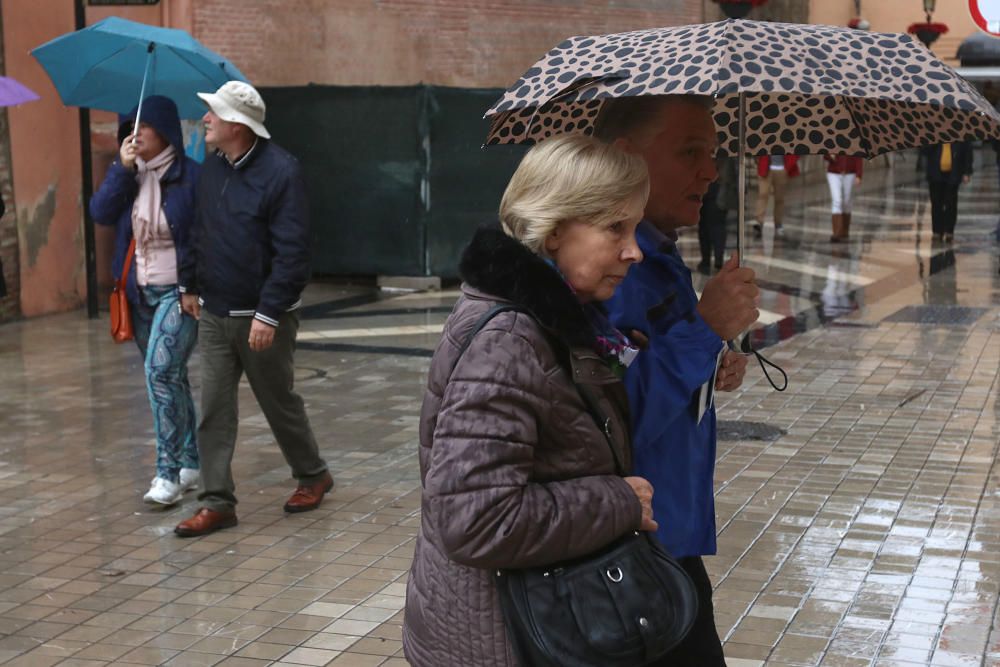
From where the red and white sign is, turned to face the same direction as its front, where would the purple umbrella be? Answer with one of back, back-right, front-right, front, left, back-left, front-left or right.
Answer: right

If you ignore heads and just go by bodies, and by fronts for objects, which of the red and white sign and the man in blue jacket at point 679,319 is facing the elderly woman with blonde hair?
the red and white sign

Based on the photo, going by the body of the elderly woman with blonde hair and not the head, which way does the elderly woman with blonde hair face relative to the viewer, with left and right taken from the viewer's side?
facing to the right of the viewer

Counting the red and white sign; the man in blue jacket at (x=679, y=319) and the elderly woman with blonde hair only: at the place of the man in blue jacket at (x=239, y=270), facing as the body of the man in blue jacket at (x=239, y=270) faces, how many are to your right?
0

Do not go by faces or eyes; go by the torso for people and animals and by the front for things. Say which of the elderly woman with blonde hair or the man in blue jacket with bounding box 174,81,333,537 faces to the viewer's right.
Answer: the elderly woman with blonde hair

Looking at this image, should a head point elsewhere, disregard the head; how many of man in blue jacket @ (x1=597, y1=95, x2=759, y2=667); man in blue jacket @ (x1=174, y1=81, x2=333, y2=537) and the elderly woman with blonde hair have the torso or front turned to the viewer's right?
2

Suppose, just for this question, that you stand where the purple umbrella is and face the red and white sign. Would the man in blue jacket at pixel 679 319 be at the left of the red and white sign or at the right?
right

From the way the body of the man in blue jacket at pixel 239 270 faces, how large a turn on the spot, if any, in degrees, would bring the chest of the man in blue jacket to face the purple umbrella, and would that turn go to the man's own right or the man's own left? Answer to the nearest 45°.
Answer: approximately 135° to the man's own right

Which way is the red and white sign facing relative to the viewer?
toward the camera

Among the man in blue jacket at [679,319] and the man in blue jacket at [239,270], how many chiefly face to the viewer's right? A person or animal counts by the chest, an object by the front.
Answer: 1

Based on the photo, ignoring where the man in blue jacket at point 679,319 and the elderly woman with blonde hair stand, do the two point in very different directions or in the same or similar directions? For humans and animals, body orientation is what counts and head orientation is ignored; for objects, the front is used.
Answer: same or similar directions

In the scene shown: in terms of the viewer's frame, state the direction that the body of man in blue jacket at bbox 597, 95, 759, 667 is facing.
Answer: to the viewer's right

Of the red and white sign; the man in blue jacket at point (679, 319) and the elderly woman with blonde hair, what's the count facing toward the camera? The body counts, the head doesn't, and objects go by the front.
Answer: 1

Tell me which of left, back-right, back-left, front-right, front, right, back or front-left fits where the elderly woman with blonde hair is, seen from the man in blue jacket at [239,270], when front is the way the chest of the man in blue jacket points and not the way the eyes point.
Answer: front-left

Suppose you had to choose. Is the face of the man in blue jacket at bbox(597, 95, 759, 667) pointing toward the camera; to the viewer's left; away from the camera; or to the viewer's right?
to the viewer's right

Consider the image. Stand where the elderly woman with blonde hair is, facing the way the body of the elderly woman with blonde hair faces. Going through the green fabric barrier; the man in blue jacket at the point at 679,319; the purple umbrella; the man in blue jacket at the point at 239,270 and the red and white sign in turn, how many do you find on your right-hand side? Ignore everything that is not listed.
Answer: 0

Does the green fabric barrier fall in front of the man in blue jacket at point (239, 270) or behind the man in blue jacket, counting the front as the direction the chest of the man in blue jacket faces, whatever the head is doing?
behind

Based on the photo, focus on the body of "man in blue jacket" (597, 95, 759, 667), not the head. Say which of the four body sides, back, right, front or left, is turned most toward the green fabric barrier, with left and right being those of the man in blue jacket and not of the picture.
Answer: left
